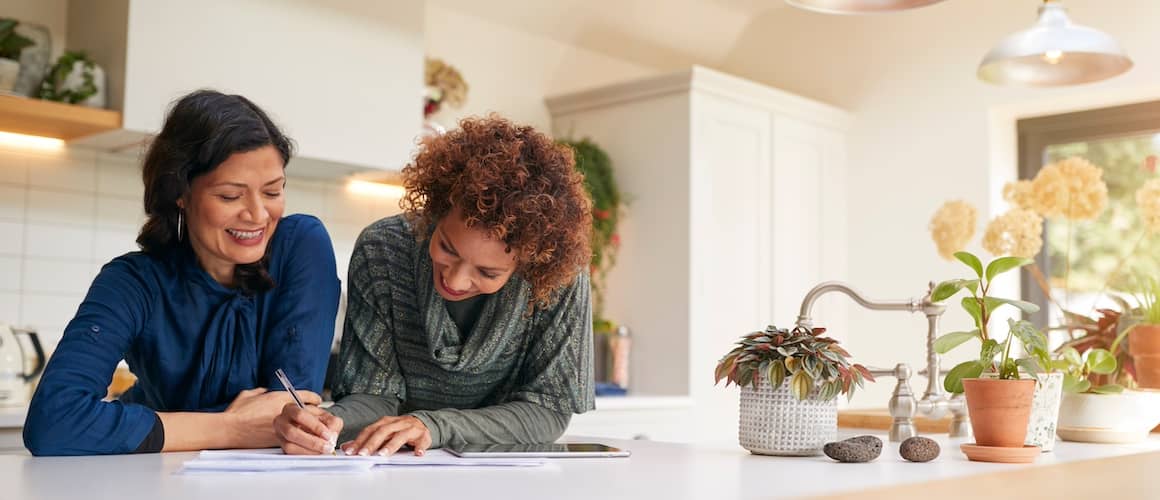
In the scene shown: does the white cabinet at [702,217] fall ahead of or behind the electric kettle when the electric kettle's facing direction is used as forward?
behind

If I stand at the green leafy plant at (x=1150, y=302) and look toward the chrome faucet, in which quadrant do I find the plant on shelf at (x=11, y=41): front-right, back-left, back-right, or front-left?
front-right

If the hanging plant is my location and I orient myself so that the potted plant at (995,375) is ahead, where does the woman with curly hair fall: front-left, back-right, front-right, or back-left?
front-right

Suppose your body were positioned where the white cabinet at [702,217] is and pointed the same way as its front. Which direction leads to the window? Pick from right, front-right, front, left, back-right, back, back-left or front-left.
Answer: front-left

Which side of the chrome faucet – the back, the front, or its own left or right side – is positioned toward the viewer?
left

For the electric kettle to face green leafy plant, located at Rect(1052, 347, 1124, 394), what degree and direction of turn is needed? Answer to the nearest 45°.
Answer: approximately 135° to its left

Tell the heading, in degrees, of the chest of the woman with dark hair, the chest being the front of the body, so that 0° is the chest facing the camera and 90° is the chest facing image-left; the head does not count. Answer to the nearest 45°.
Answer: approximately 315°

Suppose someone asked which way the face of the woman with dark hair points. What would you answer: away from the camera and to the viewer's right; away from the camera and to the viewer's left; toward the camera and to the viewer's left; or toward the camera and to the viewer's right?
toward the camera and to the viewer's right

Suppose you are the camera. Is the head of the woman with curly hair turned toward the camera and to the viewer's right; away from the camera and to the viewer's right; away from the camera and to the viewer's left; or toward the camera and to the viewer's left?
toward the camera and to the viewer's left

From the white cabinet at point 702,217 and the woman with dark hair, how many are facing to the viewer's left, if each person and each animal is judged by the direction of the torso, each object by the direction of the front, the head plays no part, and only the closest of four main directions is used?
0
